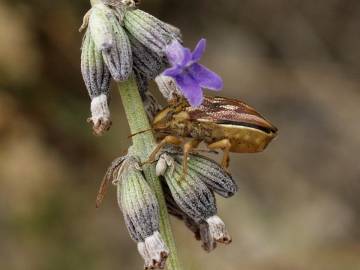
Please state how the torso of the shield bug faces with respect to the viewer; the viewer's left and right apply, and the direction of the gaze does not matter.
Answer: facing to the left of the viewer
